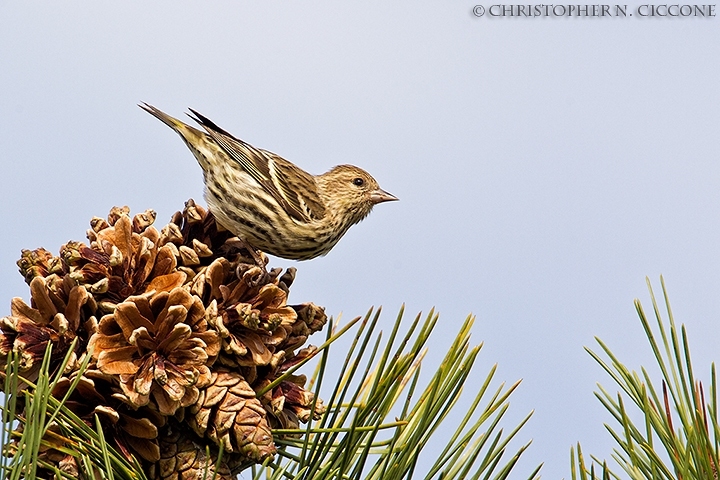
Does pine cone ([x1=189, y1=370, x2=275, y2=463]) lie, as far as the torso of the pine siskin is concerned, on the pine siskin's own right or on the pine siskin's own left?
on the pine siskin's own right

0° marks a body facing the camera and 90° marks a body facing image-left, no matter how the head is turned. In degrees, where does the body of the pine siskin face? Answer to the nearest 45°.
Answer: approximately 270°
